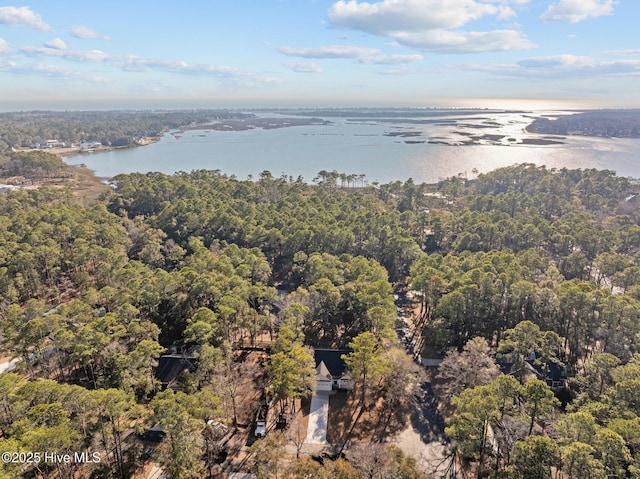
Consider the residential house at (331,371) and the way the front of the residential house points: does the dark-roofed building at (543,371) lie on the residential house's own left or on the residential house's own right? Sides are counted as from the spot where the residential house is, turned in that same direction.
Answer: on the residential house's own left

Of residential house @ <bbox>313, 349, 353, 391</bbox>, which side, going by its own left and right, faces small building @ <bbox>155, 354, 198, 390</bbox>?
right

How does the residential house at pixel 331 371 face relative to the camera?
toward the camera
